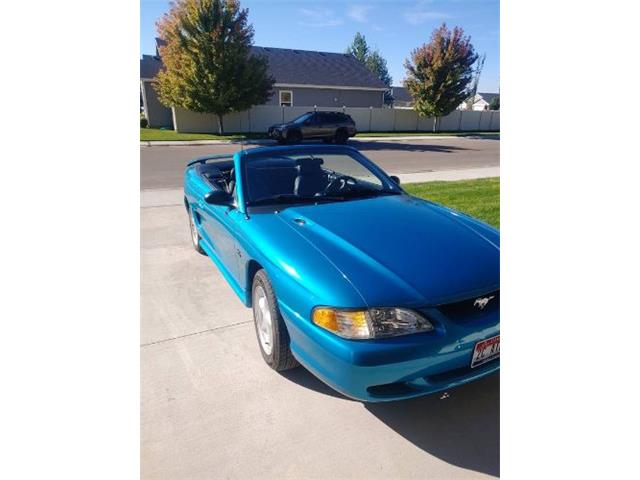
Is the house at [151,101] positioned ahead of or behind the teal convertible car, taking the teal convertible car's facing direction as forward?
behind

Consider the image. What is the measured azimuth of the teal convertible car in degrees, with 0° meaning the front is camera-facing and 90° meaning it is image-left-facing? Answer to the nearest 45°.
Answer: approximately 315°

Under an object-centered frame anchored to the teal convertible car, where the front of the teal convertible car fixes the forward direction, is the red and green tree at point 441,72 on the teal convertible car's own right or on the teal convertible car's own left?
on the teal convertible car's own left

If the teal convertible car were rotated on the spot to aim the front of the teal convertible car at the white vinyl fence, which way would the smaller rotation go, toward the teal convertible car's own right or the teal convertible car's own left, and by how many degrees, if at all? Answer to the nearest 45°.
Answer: approximately 135° to the teal convertible car's own left

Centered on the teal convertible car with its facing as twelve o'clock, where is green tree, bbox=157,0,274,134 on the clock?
The green tree is roughly at 7 o'clock from the teal convertible car.

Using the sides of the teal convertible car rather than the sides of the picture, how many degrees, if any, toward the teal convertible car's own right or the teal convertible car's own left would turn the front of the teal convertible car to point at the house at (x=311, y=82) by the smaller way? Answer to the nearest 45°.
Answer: approximately 135° to the teal convertible car's own left

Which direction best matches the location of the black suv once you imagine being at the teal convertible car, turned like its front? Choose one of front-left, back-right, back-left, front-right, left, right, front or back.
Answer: back-left
